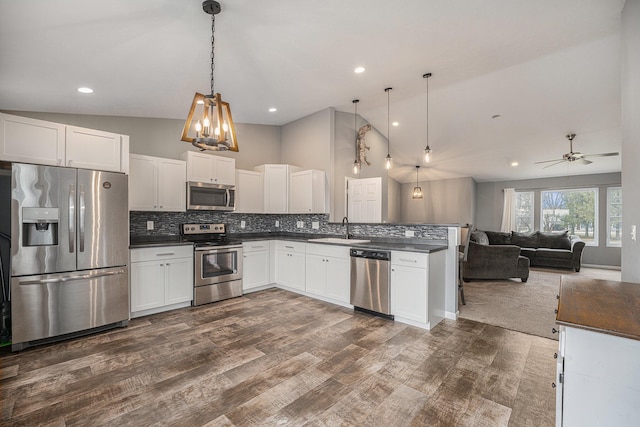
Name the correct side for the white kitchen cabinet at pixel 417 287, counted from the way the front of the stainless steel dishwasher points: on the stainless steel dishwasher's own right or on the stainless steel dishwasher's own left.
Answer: on the stainless steel dishwasher's own left

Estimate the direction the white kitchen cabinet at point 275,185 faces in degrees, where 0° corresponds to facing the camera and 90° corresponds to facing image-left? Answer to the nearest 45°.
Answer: approximately 0°

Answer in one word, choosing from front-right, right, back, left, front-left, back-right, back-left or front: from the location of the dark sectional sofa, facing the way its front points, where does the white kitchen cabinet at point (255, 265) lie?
front-right

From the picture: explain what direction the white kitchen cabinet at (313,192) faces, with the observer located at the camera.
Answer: facing the viewer and to the left of the viewer

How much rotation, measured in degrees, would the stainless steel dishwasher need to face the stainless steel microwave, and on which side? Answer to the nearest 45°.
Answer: approximately 45° to its right

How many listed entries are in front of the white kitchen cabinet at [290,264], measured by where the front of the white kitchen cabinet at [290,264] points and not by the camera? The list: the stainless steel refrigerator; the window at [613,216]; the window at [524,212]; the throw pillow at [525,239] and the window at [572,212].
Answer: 1

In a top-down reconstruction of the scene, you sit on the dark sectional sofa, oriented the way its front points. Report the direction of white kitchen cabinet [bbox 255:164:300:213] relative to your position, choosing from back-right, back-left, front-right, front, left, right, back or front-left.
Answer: front-right

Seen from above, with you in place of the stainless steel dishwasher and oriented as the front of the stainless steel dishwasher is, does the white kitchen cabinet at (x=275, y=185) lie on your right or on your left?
on your right

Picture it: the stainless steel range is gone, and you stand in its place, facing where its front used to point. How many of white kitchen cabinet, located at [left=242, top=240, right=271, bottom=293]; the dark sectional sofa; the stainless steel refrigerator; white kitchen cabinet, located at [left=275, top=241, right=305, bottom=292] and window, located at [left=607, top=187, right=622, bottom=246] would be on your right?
1

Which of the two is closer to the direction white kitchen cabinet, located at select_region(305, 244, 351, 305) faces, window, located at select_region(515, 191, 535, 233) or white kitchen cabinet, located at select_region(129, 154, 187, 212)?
the white kitchen cabinet

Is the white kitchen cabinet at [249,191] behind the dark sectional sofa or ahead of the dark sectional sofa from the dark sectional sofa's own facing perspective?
ahead

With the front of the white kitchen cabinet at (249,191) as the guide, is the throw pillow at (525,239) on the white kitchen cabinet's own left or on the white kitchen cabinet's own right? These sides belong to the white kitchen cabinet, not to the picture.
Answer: on the white kitchen cabinet's own left

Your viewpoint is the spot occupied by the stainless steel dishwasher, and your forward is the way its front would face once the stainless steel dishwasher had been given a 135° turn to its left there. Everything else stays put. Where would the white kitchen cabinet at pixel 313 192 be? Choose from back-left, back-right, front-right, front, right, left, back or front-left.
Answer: back-left

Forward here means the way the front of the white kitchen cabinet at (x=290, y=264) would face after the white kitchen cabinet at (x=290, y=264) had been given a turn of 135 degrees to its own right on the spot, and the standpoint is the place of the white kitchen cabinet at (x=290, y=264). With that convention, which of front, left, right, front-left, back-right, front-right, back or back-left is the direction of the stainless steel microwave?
left
